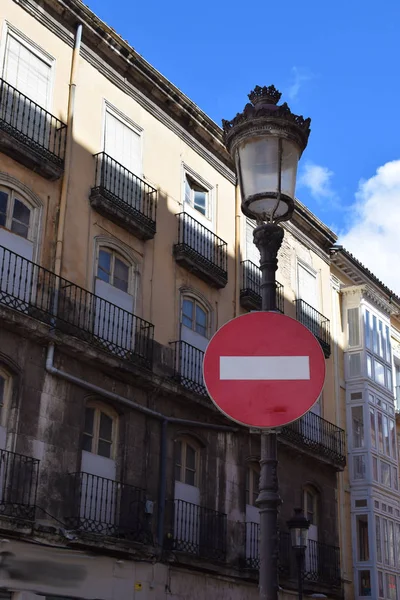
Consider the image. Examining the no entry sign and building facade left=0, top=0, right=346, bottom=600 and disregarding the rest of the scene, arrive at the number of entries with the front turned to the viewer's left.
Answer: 0

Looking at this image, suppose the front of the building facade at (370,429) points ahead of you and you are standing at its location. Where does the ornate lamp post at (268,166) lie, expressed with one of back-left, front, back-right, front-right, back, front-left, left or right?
front-right

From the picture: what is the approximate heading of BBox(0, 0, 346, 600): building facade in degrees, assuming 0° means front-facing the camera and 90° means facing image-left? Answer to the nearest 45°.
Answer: approximately 315°

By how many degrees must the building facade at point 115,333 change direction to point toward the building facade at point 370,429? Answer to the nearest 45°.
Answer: approximately 90° to its left

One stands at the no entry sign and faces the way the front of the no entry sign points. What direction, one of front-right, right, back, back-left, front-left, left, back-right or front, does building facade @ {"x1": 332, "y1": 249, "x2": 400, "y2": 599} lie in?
back

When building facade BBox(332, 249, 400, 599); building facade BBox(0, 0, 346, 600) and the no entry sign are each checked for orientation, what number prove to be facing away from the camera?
0

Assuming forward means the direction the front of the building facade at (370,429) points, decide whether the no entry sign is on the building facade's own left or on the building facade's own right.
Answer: on the building facade's own right

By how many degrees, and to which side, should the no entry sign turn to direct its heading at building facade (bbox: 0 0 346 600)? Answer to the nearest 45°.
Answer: approximately 180°

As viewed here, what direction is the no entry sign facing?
toward the camera

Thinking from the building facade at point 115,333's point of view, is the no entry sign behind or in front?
in front
